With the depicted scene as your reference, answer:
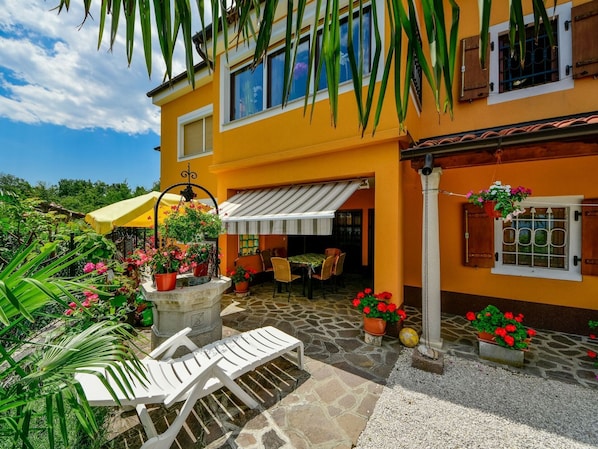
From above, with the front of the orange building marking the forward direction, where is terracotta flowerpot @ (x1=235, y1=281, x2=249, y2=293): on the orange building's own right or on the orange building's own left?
on the orange building's own right

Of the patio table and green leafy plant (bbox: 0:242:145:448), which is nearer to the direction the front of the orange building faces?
the green leafy plant

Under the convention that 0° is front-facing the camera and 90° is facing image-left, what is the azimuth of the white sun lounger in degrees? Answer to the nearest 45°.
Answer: approximately 225°

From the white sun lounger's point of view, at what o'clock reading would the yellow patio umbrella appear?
The yellow patio umbrella is roughly at 10 o'clock from the white sun lounger.

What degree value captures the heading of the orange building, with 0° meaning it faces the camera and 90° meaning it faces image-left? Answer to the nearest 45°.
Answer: approximately 45°
